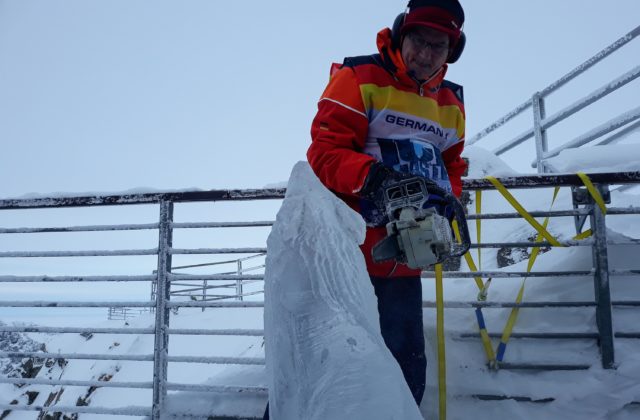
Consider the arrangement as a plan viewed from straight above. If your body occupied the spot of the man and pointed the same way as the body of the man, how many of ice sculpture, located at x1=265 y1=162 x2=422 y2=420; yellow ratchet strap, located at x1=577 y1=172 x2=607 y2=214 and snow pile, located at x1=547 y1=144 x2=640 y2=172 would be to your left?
2

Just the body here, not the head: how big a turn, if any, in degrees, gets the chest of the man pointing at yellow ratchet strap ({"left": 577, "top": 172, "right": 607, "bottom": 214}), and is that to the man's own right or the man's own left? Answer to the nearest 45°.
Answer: approximately 90° to the man's own left

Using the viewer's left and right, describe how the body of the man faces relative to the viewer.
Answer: facing the viewer and to the right of the viewer

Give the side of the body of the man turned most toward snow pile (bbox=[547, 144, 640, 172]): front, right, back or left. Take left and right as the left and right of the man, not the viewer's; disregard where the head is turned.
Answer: left
